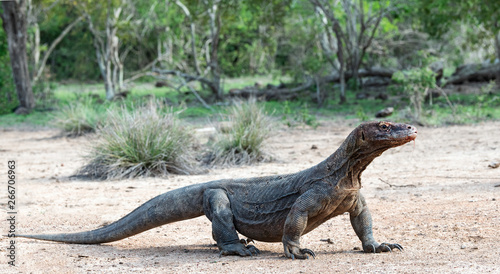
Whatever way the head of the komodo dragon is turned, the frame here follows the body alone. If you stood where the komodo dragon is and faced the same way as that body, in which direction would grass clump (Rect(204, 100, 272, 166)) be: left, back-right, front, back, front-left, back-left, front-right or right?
left

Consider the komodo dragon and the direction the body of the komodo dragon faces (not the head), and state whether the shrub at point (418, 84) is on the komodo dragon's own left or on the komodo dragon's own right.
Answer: on the komodo dragon's own left

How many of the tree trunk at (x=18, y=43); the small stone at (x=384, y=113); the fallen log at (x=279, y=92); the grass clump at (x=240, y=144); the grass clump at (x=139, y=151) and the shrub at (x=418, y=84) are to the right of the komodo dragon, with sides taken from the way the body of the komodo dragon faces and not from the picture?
0

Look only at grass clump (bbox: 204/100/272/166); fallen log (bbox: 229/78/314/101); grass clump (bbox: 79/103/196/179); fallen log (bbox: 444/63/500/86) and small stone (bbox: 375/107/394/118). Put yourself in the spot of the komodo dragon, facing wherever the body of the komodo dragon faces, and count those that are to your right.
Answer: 0

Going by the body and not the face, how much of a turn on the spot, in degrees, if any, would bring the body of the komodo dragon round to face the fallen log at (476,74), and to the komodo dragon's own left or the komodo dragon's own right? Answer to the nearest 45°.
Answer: approximately 45° to the komodo dragon's own left

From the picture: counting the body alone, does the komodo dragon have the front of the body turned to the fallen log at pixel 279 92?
no

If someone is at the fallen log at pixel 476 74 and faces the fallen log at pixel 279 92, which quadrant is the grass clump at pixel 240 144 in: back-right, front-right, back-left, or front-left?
front-left

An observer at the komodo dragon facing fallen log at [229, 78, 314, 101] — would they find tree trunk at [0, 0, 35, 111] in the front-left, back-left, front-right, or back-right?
front-left

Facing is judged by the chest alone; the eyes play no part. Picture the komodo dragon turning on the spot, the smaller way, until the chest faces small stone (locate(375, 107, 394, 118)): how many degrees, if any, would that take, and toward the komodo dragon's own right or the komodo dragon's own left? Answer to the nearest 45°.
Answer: approximately 90° to the komodo dragon's own left

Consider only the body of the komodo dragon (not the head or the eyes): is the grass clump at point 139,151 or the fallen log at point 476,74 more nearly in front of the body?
the fallen log

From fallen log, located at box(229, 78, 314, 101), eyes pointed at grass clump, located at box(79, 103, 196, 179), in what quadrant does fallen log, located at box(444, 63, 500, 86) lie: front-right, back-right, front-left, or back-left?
back-left

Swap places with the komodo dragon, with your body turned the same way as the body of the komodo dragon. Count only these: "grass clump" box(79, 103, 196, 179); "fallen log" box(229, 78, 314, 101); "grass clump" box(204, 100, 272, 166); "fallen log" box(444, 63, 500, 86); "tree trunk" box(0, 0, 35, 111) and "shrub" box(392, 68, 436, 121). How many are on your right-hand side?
0

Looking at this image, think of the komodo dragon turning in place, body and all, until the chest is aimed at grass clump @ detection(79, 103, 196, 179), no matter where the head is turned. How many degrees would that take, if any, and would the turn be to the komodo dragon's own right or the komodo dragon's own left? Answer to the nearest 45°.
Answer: approximately 90° to the komodo dragon's own left

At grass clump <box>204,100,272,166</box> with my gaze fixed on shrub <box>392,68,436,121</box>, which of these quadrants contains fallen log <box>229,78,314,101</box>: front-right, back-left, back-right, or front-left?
front-left

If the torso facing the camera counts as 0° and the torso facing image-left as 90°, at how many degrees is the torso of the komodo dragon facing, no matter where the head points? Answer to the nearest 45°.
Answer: approximately 270°
